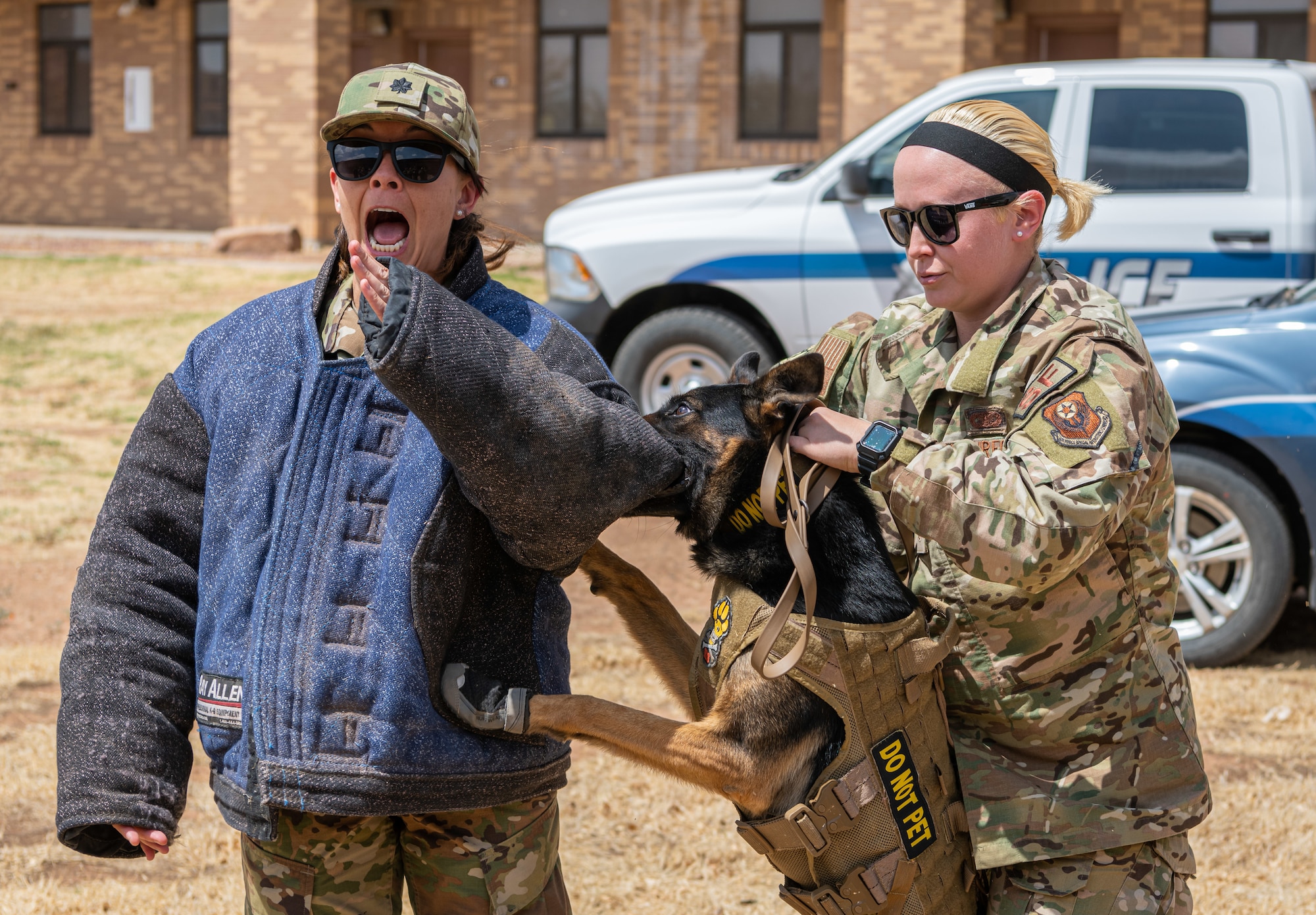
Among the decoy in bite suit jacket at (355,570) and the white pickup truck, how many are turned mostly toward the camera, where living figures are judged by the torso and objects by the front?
1

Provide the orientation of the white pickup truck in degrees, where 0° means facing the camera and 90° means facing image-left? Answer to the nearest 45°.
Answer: approximately 90°

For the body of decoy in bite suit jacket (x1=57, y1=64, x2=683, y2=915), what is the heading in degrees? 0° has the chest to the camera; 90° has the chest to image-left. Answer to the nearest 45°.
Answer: approximately 0°

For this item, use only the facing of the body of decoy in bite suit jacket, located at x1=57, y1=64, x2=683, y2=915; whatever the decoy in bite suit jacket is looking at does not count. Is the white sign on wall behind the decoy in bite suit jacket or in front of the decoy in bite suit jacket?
behind

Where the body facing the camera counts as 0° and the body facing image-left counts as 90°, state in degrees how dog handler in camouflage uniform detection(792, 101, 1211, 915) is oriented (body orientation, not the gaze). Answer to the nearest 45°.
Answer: approximately 45°

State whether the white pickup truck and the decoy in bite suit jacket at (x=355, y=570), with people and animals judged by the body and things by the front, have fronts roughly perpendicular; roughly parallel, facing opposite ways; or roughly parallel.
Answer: roughly perpendicular

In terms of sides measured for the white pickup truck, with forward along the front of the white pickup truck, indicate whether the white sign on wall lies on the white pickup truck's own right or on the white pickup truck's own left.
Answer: on the white pickup truck's own right
